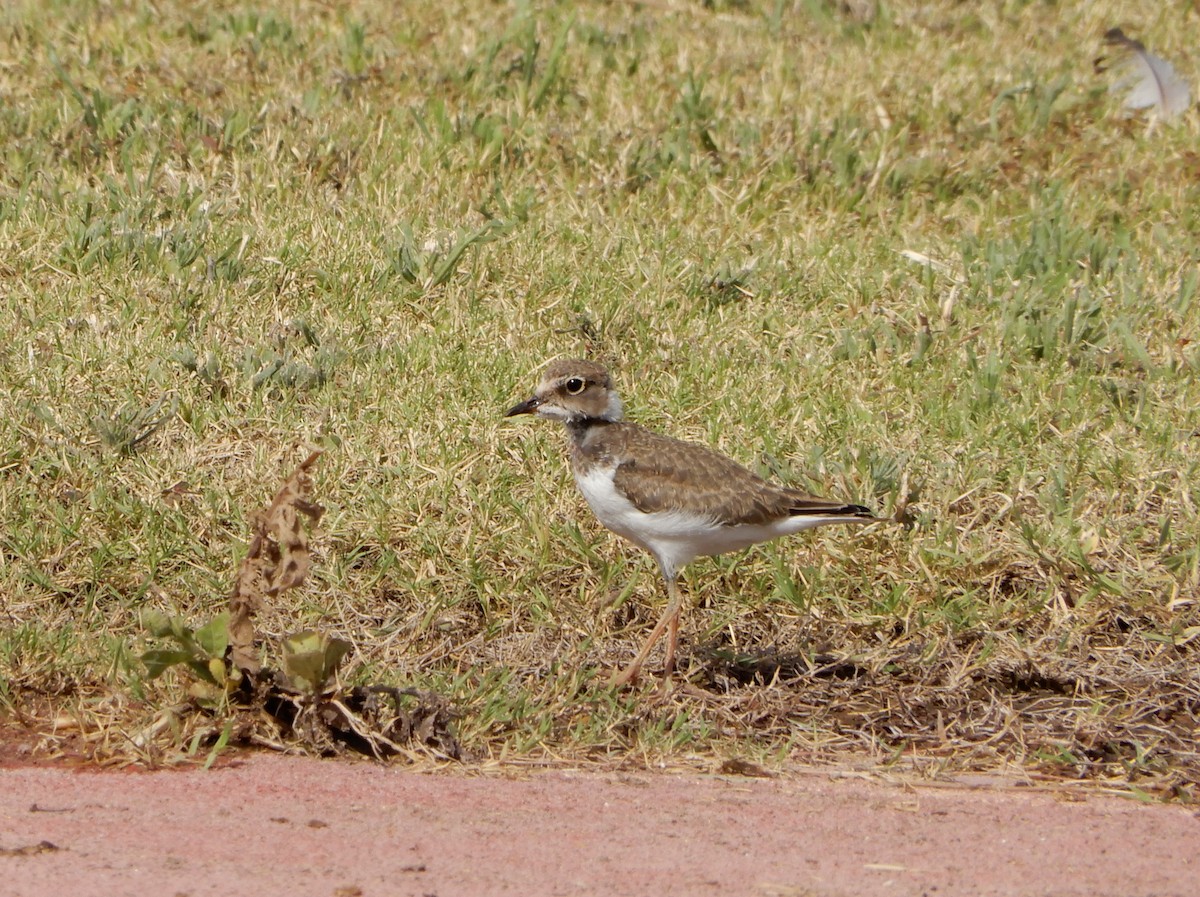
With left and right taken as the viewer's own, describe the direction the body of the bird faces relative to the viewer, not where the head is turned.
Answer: facing to the left of the viewer

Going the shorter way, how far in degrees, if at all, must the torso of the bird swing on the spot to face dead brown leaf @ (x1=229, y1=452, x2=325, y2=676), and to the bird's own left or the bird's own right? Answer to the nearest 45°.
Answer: approximately 45° to the bird's own left

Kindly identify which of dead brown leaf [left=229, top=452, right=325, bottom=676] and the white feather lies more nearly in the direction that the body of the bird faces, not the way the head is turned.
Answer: the dead brown leaf

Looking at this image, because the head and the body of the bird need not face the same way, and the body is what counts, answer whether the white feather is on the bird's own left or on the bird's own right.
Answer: on the bird's own right

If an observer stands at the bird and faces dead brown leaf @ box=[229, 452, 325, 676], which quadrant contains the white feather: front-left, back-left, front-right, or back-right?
back-right
